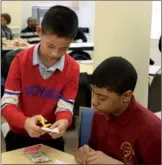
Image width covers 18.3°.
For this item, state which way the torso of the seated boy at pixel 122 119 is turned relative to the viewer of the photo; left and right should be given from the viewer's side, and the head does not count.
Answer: facing the viewer and to the left of the viewer

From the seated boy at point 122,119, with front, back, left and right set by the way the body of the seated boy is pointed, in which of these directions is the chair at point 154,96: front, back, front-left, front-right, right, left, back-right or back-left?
back-right
